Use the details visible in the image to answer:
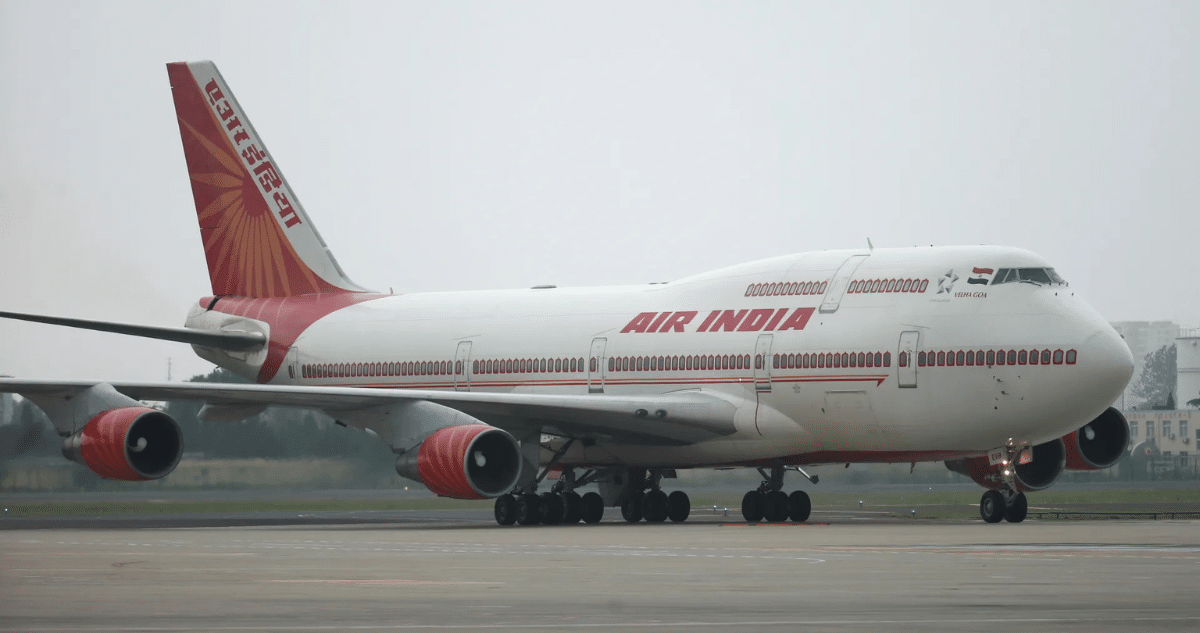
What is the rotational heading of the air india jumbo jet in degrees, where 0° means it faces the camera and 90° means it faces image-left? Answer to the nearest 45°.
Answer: approximately 315°
